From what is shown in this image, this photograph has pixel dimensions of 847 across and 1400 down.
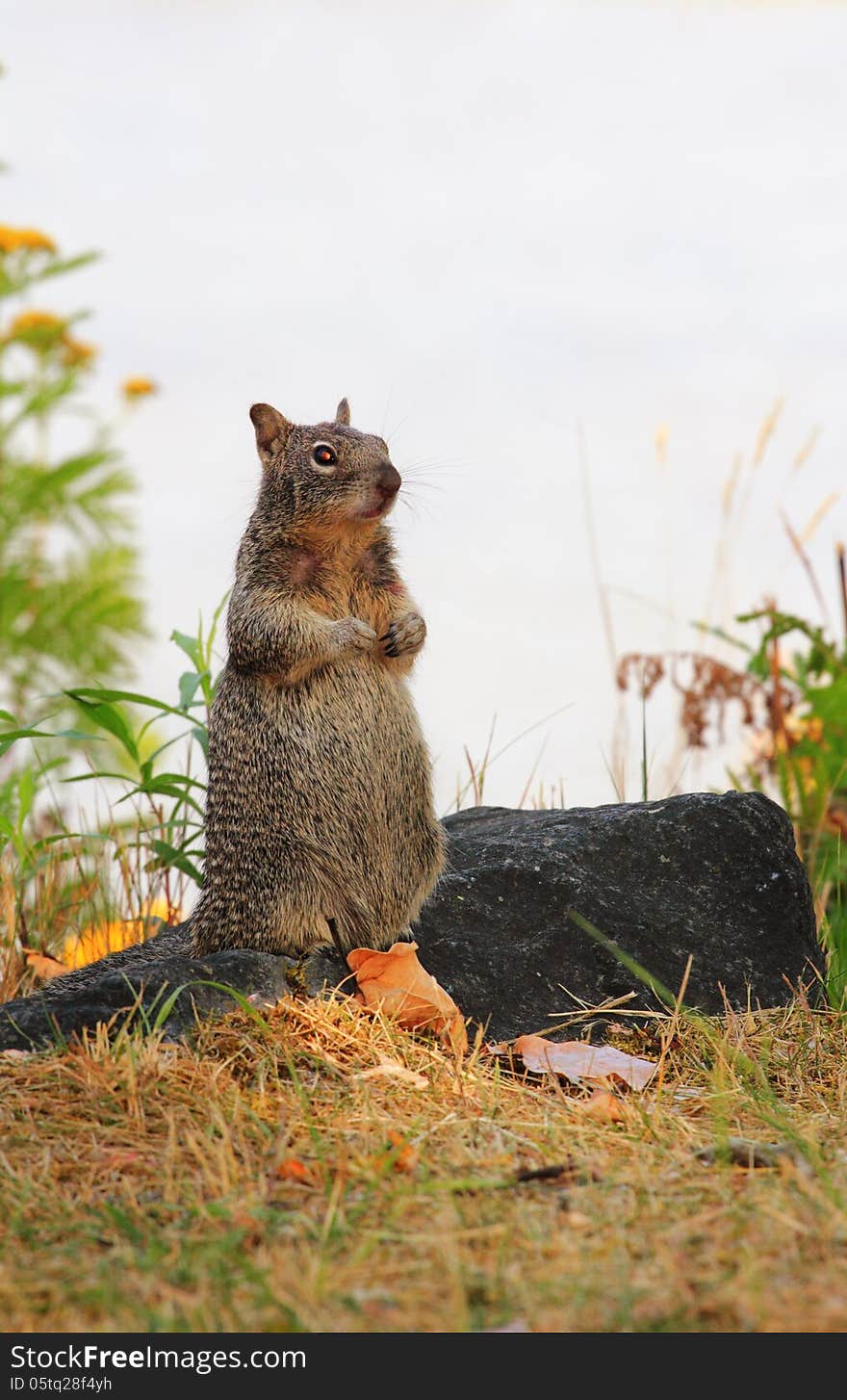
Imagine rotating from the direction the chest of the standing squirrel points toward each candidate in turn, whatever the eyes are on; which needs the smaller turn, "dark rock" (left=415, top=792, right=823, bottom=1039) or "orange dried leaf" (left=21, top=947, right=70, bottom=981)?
the dark rock

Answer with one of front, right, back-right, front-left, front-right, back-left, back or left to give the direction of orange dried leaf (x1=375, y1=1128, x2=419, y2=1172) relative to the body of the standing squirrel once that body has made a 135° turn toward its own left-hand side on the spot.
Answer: back

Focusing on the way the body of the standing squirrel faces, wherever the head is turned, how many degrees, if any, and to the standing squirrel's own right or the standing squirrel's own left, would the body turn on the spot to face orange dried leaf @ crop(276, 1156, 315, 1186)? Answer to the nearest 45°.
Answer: approximately 45° to the standing squirrel's own right

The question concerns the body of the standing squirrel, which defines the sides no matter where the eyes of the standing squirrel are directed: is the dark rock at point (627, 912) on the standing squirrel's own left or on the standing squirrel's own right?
on the standing squirrel's own left

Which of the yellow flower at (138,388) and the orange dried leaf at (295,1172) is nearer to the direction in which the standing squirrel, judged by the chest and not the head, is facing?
the orange dried leaf
